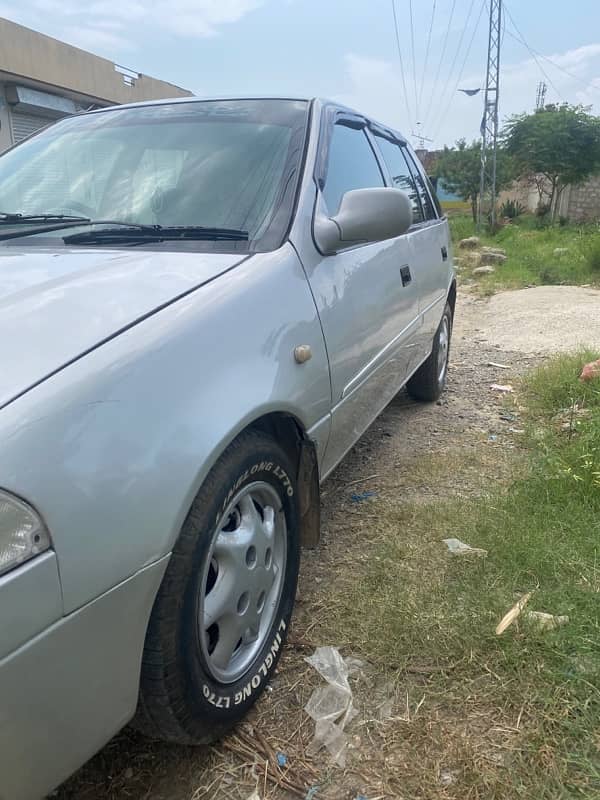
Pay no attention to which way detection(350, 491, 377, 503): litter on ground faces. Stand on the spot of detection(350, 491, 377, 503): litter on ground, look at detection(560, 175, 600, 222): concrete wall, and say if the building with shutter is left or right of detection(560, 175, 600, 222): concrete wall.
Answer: left

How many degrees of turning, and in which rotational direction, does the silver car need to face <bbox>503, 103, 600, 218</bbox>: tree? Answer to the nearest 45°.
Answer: approximately 180°

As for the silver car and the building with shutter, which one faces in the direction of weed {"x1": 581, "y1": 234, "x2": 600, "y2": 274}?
the building with shutter

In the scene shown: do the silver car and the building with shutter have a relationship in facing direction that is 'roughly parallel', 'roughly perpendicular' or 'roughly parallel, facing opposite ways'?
roughly perpendicular

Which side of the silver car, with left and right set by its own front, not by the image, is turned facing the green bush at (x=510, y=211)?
back

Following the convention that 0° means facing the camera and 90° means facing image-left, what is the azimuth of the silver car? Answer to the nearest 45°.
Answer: approximately 45°

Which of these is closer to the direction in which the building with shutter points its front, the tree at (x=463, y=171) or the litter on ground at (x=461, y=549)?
the litter on ground

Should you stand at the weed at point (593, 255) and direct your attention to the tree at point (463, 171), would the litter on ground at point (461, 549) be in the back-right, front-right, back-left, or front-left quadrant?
back-left
